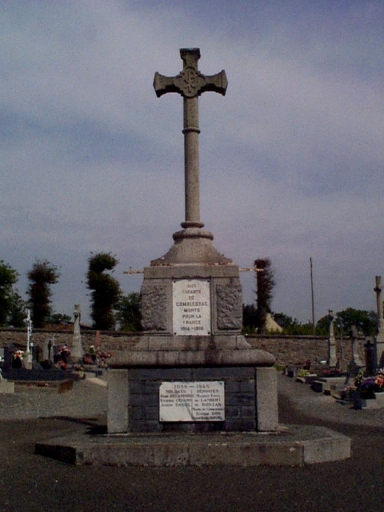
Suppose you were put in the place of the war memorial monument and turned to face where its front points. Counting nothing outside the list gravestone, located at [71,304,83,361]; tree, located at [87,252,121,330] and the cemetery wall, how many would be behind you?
3

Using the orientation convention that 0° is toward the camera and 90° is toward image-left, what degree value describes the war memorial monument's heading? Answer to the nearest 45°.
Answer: approximately 0°

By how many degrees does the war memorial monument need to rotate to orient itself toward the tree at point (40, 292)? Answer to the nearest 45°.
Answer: approximately 180°

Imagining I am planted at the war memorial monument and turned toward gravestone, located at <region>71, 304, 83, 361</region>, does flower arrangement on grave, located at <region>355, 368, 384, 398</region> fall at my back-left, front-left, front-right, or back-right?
front-right

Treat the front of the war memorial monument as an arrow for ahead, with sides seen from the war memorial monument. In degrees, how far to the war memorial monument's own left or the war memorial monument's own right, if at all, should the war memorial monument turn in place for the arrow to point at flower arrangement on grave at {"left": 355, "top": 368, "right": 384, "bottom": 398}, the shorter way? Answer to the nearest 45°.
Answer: approximately 135° to the war memorial monument's own left

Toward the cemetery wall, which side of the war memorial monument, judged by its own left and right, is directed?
back

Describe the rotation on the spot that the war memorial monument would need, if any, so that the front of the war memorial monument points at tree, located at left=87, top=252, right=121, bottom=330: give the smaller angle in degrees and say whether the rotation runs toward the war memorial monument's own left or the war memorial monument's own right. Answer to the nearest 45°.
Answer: approximately 180°

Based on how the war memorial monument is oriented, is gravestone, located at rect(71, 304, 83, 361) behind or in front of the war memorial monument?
behind
